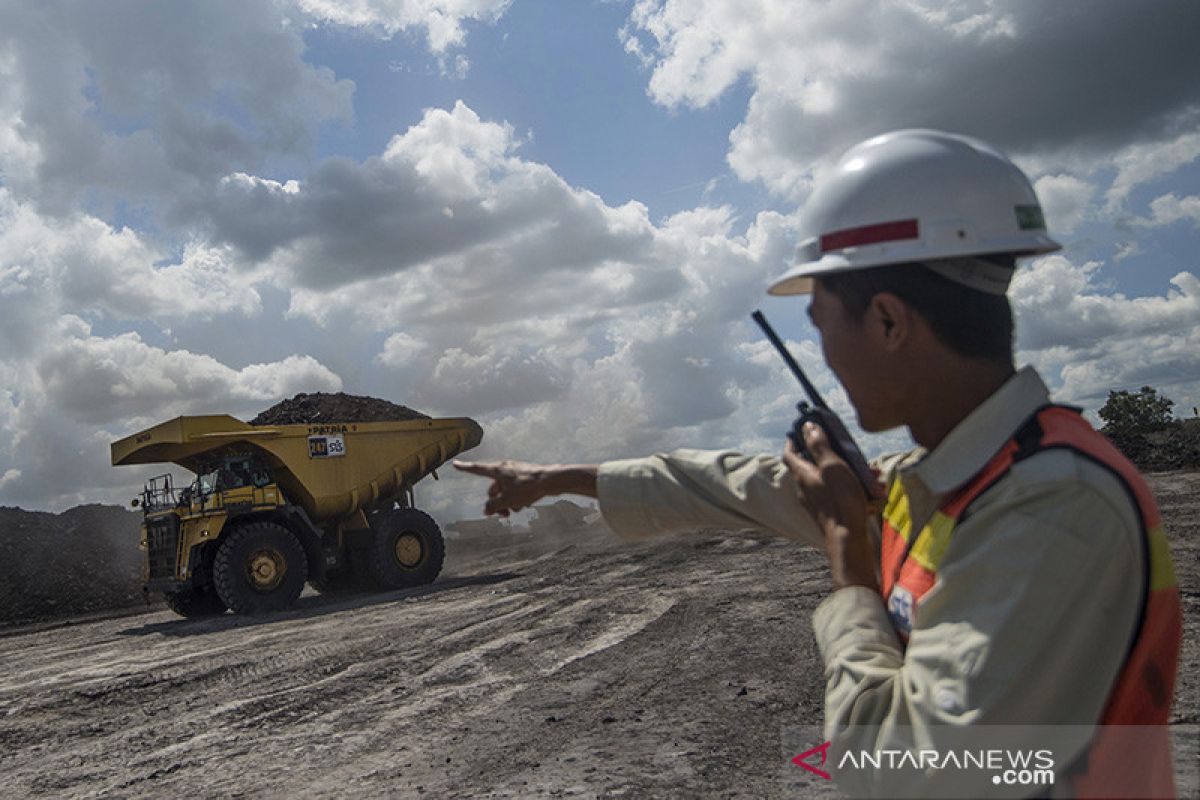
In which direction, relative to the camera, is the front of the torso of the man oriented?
to the viewer's left

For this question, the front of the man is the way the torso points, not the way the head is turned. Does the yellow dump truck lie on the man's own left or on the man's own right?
on the man's own right

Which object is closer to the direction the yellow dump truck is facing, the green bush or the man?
the man

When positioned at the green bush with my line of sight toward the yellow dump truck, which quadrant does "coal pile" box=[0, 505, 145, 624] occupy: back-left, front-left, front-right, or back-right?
front-right

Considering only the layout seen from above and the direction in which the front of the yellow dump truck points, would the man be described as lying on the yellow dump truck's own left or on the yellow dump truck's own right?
on the yellow dump truck's own left

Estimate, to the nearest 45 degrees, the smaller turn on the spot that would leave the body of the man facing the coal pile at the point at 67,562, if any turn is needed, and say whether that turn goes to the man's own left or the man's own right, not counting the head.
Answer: approximately 45° to the man's own right

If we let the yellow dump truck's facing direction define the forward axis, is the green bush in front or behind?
behind

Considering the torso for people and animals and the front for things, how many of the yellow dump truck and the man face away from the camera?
0

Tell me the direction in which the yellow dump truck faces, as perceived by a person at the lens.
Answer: facing the viewer and to the left of the viewer

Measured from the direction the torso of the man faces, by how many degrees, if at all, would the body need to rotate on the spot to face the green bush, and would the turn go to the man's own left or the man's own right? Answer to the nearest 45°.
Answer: approximately 90° to the man's own right

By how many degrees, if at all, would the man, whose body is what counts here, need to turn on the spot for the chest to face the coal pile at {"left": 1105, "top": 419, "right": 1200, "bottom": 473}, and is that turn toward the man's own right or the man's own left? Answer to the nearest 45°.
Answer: approximately 90° to the man's own right

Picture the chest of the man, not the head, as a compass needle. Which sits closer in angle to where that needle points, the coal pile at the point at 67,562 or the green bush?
the coal pile
